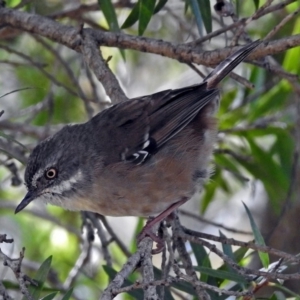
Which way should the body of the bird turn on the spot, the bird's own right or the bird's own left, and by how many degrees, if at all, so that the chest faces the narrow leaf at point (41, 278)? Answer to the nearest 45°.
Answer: approximately 45° to the bird's own left

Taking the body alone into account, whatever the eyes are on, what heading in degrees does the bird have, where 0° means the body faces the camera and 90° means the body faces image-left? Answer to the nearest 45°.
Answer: approximately 90°
